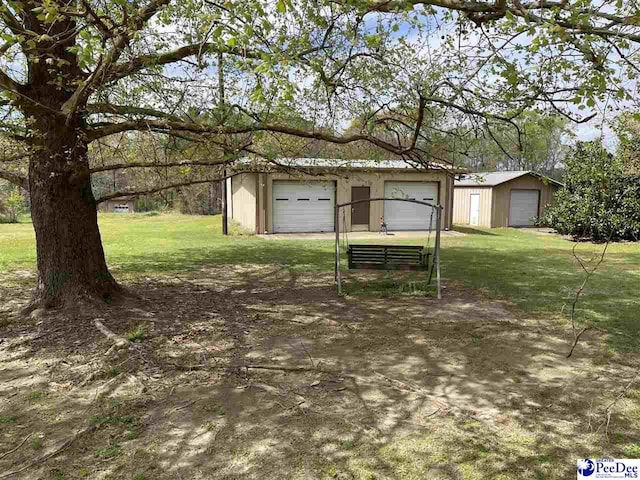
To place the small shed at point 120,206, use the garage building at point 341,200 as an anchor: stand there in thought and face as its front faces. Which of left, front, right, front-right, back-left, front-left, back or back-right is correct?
back-right

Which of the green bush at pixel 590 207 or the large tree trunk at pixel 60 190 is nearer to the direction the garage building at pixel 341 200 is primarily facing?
the large tree trunk

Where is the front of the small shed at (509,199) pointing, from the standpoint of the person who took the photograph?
facing the viewer and to the right of the viewer

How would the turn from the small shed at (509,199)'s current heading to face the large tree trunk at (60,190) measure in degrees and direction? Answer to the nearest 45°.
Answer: approximately 45° to its right

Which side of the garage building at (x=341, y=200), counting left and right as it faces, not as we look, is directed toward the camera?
front

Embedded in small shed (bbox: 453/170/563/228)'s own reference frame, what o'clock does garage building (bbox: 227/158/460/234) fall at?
The garage building is roughly at 3 o'clock from the small shed.

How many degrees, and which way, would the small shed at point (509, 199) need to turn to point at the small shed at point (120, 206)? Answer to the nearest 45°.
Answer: approximately 135° to its right
